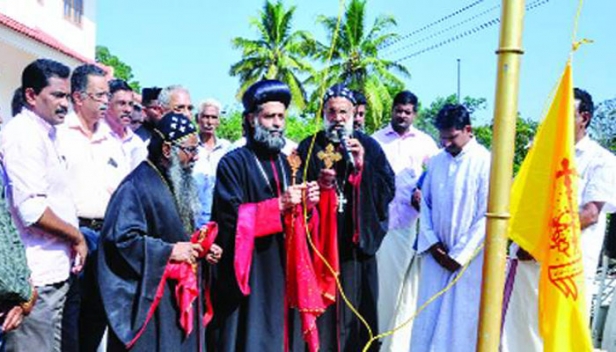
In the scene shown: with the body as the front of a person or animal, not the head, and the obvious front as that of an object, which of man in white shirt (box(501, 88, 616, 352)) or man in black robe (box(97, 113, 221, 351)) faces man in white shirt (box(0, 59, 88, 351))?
man in white shirt (box(501, 88, 616, 352))

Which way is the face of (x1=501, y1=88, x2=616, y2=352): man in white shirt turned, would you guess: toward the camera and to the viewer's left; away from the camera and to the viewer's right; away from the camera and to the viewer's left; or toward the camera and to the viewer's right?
toward the camera and to the viewer's left

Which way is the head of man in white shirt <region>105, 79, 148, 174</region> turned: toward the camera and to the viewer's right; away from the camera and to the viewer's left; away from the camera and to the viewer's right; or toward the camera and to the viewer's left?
toward the camera and to the viewer's right

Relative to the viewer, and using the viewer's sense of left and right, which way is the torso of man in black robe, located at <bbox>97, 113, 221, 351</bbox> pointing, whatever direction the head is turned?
facing to the right of the viewer

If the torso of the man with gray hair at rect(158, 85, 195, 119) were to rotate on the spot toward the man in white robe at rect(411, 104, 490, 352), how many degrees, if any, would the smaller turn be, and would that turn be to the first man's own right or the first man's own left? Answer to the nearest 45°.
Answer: approximately 45° to the first man's own left

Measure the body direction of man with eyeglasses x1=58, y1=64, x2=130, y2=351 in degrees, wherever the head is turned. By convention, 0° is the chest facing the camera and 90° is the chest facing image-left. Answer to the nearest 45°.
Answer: approximately 315°

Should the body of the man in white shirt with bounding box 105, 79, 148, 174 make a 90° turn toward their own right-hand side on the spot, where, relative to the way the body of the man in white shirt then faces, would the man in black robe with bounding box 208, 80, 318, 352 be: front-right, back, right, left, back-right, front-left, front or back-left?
left

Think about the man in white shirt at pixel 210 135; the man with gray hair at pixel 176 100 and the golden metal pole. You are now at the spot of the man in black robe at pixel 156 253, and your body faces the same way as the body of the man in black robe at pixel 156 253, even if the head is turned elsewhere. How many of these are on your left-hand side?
2

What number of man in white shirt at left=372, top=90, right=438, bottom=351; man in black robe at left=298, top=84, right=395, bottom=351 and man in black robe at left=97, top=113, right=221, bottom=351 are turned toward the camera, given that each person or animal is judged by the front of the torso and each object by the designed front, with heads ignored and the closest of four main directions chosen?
2

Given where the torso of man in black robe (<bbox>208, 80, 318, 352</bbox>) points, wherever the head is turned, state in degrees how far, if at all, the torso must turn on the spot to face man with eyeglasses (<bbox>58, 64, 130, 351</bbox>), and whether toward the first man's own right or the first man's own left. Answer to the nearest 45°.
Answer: approximately 135° to the first man's own right
